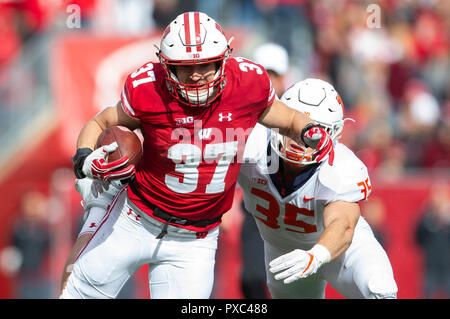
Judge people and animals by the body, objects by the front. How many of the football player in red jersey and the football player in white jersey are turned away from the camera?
0

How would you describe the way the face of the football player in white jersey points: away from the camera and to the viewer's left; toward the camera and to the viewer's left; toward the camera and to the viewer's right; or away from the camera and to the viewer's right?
toward the camera and to the viewer's left

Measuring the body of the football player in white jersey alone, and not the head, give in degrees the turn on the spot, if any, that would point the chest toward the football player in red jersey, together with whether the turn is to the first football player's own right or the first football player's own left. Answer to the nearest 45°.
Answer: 0° — they already face them

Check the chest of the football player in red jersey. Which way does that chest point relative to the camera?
toward the camera

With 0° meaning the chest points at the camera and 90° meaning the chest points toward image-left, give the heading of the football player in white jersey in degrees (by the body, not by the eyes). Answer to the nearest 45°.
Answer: approximately 45°
